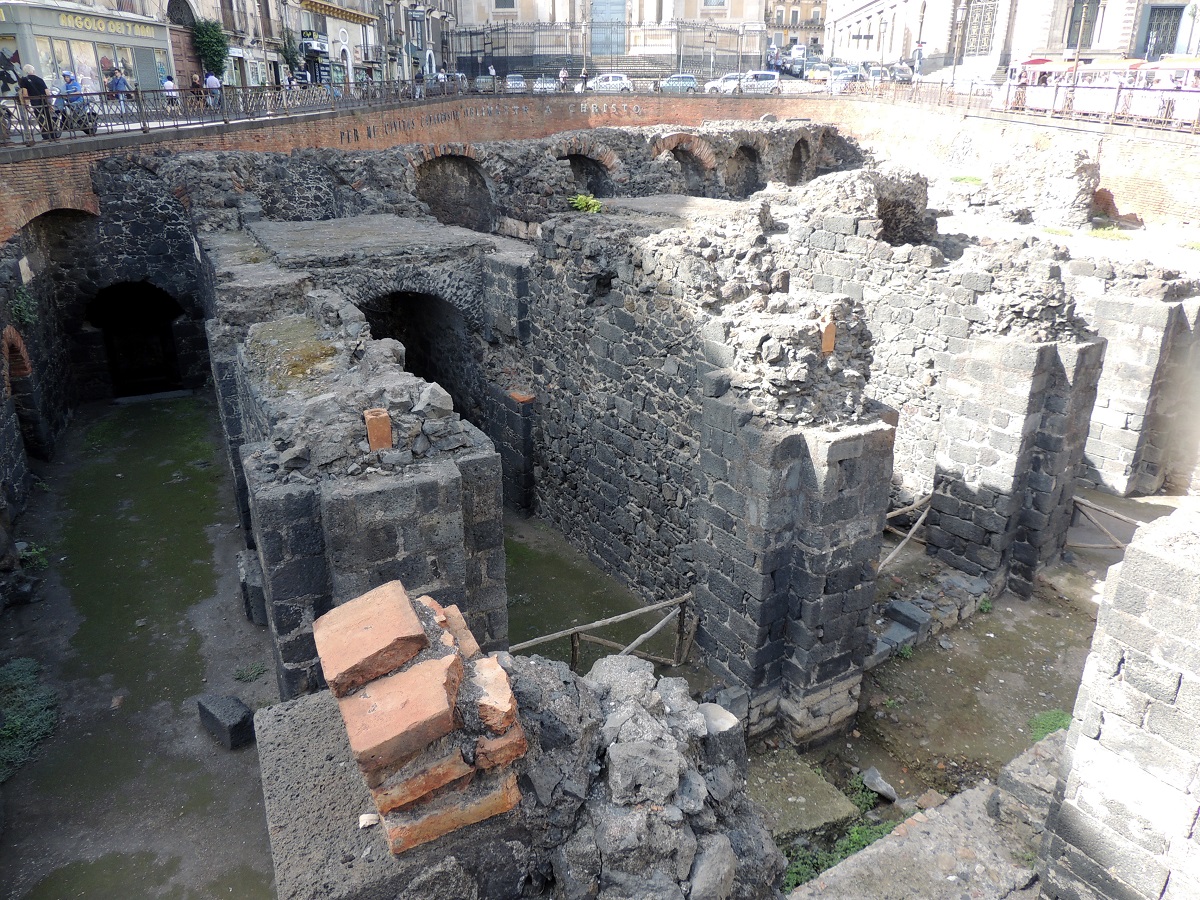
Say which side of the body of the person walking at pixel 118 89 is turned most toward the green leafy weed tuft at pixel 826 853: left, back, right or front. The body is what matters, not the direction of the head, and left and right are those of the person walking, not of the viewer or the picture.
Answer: front

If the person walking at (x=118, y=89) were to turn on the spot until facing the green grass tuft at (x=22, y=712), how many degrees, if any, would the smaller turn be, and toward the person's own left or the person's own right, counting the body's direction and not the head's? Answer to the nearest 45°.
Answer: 0° — they already face it

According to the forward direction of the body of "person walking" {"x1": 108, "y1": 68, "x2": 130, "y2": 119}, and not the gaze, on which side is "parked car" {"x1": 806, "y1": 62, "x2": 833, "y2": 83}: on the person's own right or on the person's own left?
on the person's own left

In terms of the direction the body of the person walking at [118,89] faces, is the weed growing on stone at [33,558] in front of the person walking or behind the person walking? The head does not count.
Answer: in front

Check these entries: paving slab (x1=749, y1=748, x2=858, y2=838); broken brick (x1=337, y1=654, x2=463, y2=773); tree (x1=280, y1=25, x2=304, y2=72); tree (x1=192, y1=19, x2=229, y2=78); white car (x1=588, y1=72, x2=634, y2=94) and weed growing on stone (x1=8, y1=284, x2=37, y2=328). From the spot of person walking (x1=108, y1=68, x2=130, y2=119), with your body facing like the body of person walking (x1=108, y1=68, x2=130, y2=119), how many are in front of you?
3

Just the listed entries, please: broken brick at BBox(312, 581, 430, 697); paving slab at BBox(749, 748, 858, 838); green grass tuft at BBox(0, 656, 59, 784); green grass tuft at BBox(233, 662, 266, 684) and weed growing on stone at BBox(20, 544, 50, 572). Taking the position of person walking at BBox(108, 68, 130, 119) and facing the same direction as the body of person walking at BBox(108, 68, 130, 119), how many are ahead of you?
5

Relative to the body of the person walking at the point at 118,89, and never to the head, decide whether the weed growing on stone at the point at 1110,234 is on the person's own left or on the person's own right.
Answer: on the person's own left

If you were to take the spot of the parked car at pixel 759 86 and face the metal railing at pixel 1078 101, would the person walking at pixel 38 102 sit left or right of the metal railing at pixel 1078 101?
right

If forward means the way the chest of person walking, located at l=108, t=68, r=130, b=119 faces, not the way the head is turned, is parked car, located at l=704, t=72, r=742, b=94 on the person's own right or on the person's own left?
on the person's own left

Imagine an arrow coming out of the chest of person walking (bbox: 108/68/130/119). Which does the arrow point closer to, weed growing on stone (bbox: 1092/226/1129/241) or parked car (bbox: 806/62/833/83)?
the weed growing on stone

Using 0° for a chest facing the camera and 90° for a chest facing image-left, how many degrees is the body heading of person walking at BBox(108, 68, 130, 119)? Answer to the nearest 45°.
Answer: approximately 0°

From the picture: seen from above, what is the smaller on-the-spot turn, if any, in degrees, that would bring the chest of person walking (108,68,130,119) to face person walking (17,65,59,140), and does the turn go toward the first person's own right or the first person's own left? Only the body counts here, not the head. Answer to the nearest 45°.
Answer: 0° — they already face them

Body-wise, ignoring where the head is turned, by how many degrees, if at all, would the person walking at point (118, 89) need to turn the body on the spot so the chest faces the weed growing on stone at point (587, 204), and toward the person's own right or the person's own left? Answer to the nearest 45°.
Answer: approximately 45° to the person's own left

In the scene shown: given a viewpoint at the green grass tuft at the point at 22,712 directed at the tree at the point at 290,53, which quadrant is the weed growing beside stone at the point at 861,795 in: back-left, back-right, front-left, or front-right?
back-right

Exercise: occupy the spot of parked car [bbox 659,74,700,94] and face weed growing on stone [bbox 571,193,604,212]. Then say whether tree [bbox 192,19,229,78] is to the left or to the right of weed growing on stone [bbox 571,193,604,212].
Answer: right
